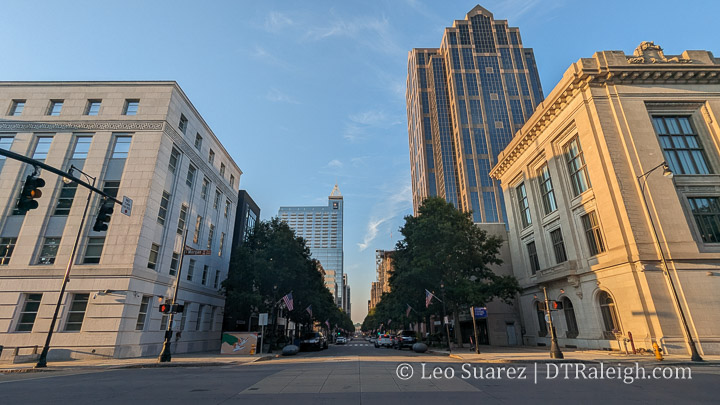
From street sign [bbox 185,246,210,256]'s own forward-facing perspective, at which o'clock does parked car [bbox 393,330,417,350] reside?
The parked car is roughly at 8 o'clock from the street sign.

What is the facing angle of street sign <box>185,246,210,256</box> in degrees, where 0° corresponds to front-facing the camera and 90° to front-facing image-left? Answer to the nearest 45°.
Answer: approximately 0°

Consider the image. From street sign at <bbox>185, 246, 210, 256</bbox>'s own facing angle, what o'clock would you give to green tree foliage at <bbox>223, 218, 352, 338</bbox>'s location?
The green tree foliage is roughly at 7 o'clock from the street sign.

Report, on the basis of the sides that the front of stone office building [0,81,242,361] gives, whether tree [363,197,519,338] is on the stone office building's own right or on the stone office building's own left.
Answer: on the stone office building's own left
